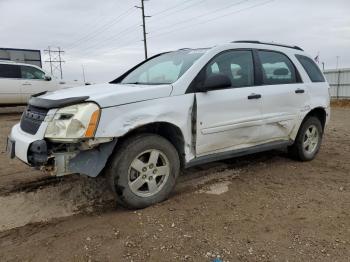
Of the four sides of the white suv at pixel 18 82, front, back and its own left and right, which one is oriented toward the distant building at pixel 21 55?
left

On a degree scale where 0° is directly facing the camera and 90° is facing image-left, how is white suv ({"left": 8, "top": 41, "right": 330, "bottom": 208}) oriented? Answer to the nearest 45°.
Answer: approximately 45°

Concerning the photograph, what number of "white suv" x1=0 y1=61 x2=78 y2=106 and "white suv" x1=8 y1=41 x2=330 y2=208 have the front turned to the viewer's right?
1

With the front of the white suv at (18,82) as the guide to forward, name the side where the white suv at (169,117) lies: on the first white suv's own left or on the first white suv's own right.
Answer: on the first white suv's own right

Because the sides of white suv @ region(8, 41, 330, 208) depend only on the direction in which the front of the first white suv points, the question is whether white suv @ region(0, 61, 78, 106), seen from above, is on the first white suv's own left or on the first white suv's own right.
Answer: on the first white suv's own right

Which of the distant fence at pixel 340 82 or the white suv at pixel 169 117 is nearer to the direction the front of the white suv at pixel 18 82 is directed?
the distant fence

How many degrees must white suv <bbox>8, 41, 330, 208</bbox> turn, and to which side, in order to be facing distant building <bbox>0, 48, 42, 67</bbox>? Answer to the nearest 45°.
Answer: approximately 90° to its right

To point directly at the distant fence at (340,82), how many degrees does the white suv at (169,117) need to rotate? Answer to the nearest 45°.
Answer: approximately 180°

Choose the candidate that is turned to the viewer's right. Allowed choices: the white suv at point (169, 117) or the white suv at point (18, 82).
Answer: the white suv at point (18, 82)

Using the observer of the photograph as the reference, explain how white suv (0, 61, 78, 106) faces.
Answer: facing to the right of the viewer

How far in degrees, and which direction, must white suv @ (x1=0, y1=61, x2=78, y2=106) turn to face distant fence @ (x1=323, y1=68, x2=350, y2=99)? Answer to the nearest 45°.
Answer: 0° — it already faces it
